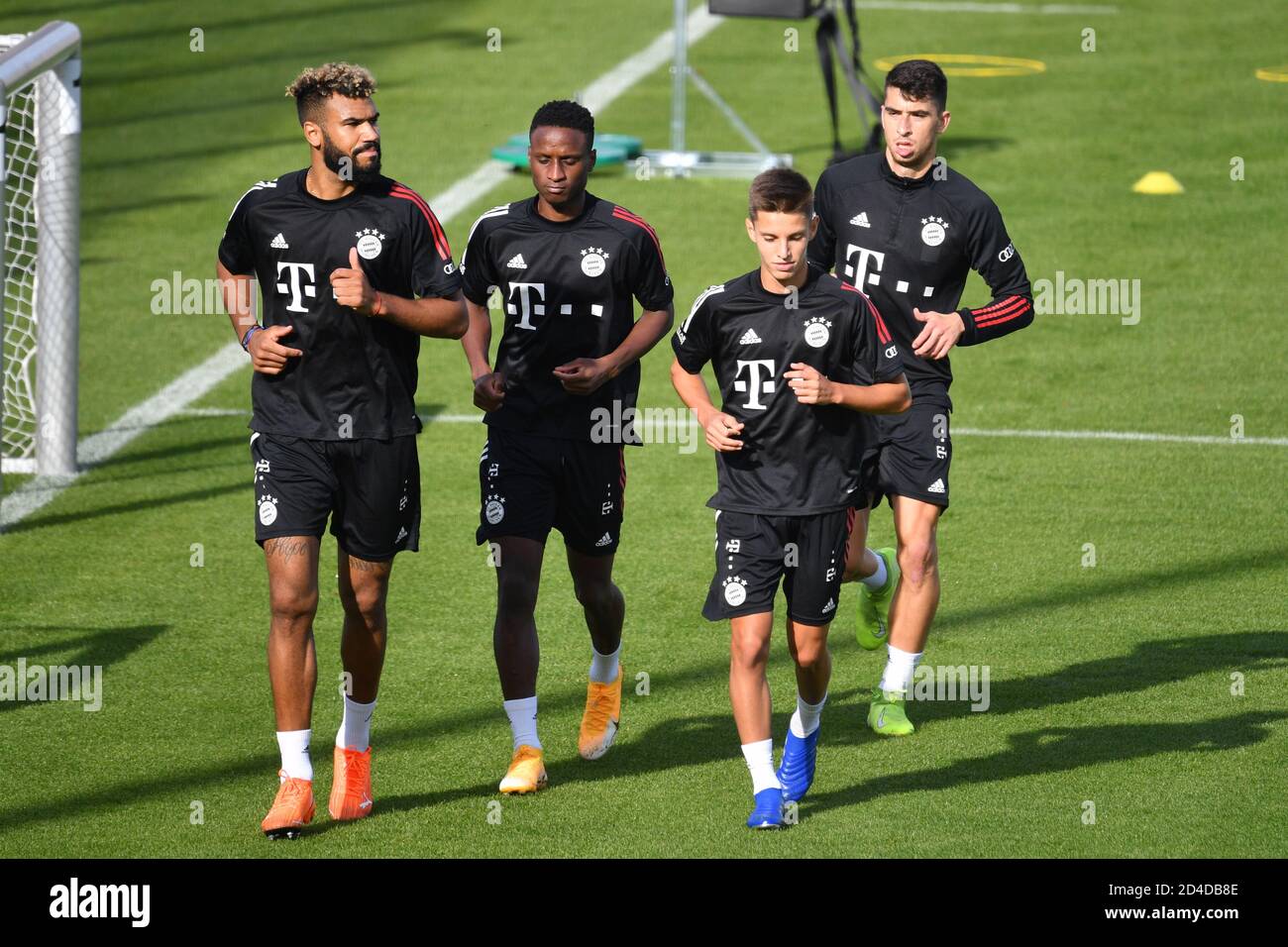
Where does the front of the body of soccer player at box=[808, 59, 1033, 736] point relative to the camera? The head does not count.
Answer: toward the camera

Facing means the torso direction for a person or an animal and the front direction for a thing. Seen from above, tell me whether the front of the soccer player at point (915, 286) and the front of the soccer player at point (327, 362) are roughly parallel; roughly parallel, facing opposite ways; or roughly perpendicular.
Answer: roughly parallel

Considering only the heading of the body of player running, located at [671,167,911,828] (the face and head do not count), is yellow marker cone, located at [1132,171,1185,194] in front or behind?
behind

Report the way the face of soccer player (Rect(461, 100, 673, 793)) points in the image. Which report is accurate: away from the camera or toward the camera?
toward the camera

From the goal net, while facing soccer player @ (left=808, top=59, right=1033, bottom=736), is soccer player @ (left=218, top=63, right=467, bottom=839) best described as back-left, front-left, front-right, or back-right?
front-right

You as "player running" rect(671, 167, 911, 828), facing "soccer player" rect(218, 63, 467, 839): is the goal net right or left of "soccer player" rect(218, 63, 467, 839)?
right

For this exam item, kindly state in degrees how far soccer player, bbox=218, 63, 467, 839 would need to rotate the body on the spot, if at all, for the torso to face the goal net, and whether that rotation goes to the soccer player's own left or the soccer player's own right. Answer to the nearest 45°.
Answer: approximately 180°

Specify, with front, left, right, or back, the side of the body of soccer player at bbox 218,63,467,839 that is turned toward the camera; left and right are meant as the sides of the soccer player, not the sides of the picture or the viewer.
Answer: front

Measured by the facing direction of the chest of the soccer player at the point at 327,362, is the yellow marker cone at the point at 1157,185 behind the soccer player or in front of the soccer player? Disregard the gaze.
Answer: behind

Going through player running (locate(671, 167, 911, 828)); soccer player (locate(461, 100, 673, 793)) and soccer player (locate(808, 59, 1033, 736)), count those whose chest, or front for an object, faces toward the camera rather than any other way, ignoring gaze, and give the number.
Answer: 3

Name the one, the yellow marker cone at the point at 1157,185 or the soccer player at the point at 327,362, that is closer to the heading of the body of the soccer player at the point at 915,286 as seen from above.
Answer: the soccer player

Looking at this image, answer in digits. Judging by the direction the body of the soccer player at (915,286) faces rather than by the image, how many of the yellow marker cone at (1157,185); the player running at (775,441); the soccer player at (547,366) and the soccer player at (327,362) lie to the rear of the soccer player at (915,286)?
1

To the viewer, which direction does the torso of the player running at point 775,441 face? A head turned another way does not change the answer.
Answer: toward the camera

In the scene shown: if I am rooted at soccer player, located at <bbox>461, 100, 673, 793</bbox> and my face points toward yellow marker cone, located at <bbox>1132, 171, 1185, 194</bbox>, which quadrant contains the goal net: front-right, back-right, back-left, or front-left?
front-left

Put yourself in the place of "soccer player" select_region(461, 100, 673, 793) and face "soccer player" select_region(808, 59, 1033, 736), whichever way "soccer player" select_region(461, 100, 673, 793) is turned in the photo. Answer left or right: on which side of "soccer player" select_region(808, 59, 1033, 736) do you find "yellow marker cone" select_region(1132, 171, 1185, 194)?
left

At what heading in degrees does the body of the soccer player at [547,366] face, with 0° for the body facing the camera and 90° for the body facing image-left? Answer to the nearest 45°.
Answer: approximately 0°
